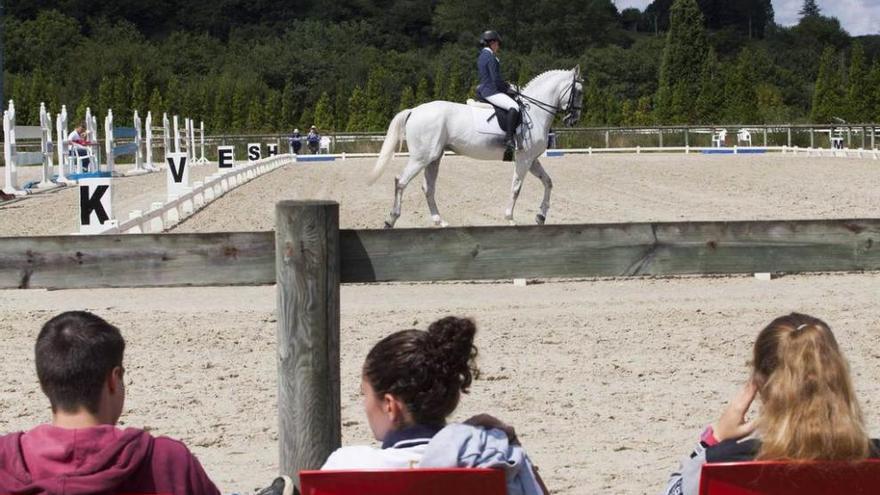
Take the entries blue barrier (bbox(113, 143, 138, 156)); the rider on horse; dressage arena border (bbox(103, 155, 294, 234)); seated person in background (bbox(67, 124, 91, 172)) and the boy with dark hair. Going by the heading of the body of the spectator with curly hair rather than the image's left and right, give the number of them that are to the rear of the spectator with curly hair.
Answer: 0

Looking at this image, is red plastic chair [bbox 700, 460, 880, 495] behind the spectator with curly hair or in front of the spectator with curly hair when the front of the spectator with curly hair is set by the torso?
behind

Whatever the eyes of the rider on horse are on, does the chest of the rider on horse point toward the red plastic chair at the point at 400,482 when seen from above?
no

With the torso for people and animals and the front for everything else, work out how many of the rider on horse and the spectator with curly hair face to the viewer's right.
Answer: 1

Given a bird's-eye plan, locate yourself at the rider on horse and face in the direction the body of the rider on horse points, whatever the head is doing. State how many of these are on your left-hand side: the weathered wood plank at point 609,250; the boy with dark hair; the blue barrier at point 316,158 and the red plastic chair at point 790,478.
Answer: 1

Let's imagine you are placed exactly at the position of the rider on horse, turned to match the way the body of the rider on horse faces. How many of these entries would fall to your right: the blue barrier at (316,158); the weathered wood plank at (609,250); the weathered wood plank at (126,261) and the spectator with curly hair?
3

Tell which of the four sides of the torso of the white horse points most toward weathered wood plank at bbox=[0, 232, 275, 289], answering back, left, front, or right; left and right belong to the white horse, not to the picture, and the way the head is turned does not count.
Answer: right

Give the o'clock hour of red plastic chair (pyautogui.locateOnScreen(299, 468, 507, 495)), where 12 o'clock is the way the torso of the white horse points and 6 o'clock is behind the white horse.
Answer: The red plastic chair is roughly at 3 o'clock from the white horse.

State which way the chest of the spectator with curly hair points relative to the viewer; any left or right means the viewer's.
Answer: facing away from the viewer and to the left of the viewer

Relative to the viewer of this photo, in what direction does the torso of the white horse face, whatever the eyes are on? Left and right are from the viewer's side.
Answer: facing to the right of the viewer

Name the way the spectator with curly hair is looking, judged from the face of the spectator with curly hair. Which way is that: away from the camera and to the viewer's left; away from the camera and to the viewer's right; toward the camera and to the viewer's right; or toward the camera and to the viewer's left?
away from the camera and to the viewer's left

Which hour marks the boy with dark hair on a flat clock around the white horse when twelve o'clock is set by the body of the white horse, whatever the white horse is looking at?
The boy with dark hair is roughly at 3 o'clock from the white horse.

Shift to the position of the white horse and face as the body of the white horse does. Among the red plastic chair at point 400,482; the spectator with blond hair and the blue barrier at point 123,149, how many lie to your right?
2

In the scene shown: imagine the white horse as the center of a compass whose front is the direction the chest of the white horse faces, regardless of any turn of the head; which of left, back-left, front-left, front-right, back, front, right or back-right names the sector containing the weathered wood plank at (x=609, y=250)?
right

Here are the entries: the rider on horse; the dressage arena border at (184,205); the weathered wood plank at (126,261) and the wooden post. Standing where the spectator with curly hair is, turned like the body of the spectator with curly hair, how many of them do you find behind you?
0

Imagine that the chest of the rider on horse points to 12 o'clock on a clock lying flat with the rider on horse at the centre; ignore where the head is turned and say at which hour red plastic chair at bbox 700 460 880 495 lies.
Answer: The red plastic chair is roughly at 3 o'clock from the rider on horse.

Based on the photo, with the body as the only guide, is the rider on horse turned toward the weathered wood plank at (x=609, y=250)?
no

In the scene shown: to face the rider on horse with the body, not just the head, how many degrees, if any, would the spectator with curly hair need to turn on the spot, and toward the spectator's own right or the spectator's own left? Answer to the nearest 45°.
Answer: approximately 45° to the spectator's own right

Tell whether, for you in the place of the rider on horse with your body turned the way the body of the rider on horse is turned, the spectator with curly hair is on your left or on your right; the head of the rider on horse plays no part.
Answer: on your right

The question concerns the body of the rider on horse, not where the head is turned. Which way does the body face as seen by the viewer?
to the viewer's right
